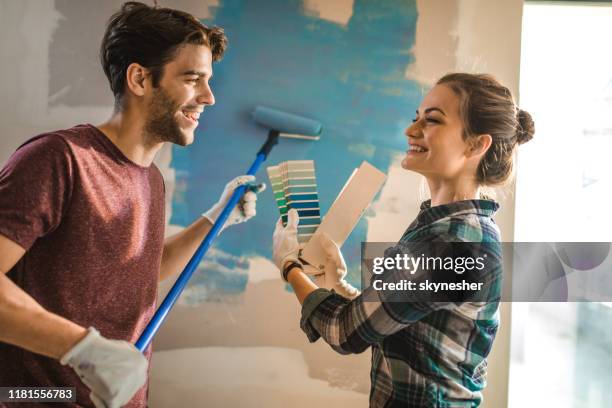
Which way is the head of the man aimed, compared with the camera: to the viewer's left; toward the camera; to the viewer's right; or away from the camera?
to the viewer's right

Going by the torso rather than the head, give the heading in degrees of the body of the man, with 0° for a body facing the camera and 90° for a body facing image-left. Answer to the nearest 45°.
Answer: approximately 315°

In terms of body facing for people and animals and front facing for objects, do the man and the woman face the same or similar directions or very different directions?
very different directions

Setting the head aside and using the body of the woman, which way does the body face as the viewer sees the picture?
to the viewer's left

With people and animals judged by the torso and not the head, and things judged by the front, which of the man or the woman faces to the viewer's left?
the woman

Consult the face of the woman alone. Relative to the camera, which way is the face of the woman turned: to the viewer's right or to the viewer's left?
to the viewer's left

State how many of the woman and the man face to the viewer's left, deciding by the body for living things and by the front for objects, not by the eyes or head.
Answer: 1
